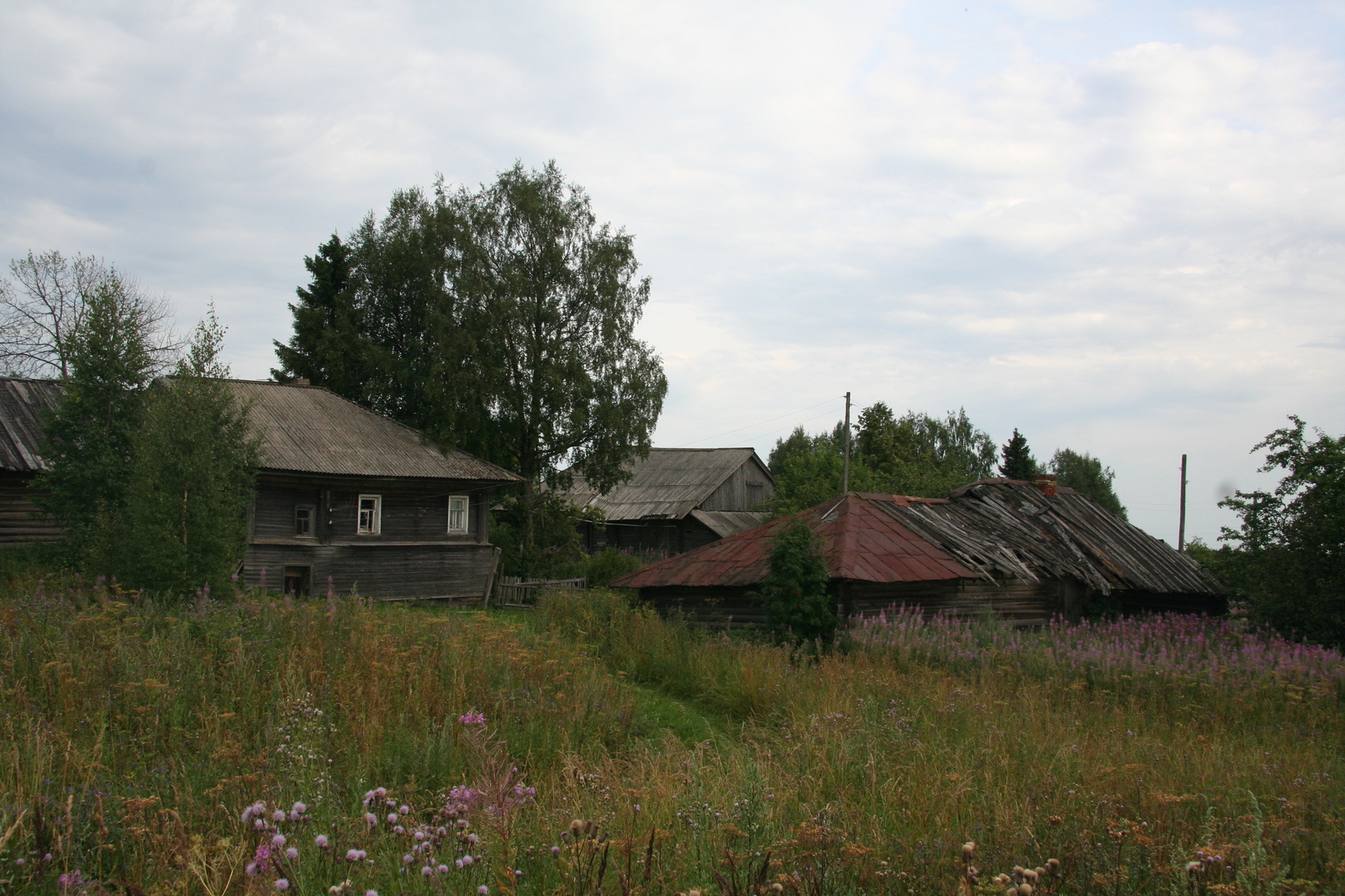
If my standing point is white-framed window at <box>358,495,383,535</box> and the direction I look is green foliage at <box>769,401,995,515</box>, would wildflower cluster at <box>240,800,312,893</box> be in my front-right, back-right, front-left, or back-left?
back-right

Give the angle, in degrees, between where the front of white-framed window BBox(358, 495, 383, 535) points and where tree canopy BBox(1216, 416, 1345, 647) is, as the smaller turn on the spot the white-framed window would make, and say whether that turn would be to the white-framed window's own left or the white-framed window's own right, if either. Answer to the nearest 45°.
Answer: approximately 45° to the white-framed window's own left

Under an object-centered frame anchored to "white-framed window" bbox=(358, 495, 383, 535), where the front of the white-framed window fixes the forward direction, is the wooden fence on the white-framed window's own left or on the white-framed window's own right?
on the white-framed window's own left

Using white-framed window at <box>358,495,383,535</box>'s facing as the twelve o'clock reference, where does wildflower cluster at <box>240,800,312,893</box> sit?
The wildflower cluster is roughly at 12 o'clock from the white-framed window.

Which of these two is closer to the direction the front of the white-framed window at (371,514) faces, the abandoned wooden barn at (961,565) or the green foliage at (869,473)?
the abandoned wooden barn

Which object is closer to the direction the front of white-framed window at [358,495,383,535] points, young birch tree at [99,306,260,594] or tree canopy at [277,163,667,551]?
the young birch tree

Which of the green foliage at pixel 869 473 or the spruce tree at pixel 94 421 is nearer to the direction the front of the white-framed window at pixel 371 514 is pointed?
the spruce tree

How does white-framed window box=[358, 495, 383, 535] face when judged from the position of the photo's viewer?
facing the viewer
